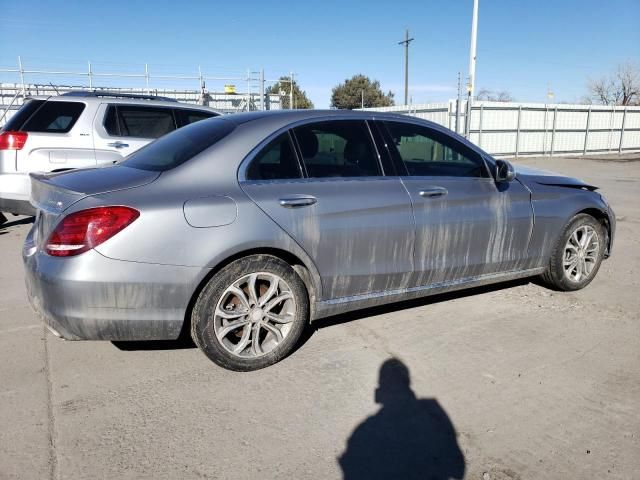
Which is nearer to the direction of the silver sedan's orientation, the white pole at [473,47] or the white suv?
the white pole

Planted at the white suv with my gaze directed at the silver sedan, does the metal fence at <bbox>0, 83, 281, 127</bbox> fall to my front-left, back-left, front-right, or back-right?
back-left

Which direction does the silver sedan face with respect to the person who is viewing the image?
facing away from the viewer and to the right of the viewer

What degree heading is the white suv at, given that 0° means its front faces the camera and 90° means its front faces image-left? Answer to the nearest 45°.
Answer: approximately 225°

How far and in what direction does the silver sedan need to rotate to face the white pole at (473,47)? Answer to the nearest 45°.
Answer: approximately 45° to its left

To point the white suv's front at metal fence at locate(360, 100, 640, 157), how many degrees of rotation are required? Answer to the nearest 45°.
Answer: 0° — it already faces it

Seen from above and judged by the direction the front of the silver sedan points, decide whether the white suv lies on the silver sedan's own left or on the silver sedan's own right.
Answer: on the silver sedan's own left

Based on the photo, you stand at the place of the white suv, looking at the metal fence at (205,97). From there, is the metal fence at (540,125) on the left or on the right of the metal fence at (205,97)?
right

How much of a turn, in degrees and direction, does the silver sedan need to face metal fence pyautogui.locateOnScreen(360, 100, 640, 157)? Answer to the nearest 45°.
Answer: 0° — it already faces it

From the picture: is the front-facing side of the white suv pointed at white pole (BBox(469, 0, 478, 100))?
yes
